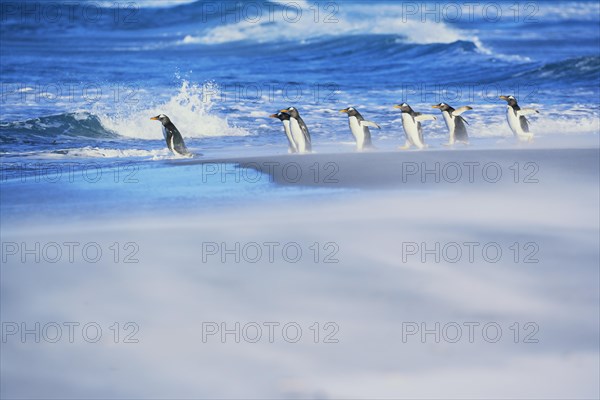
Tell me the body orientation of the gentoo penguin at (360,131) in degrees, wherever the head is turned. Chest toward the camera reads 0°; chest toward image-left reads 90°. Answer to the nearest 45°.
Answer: approximately 45°

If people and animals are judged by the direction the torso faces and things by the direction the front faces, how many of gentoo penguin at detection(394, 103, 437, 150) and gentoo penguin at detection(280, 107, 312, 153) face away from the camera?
0

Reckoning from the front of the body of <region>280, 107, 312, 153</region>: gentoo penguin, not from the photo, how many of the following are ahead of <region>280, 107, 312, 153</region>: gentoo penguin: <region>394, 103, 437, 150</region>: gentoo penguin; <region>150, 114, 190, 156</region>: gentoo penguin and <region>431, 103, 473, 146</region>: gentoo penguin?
1

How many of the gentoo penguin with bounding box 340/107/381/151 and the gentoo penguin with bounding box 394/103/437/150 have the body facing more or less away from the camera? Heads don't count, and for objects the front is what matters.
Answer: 0

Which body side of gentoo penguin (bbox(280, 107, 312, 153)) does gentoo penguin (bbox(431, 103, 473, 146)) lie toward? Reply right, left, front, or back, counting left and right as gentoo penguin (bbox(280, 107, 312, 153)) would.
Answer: back

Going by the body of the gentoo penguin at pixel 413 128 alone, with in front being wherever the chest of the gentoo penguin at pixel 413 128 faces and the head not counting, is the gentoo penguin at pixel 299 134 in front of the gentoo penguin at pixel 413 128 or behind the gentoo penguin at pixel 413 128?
in front

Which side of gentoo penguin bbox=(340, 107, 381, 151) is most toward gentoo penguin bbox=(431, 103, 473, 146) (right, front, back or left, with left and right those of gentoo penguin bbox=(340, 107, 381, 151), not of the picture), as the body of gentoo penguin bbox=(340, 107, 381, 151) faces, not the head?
back

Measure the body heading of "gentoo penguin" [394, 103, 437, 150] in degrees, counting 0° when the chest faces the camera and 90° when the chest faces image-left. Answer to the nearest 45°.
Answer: approximately 45°

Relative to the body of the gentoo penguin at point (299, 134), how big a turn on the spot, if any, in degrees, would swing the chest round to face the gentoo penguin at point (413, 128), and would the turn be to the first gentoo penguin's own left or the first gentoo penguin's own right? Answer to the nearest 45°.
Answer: approximately 180°

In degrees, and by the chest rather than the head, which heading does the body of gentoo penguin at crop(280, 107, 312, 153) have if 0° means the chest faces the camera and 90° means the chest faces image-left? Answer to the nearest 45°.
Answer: approximately 90°

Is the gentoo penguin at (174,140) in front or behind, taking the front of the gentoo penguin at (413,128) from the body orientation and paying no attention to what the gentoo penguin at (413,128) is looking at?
in front
